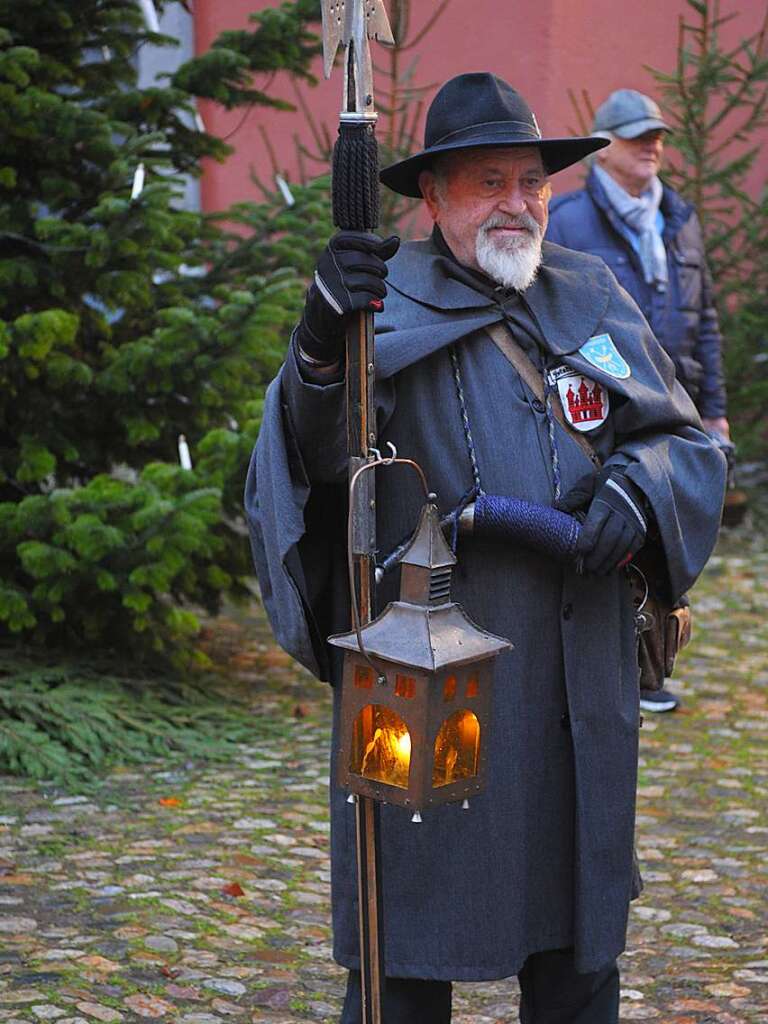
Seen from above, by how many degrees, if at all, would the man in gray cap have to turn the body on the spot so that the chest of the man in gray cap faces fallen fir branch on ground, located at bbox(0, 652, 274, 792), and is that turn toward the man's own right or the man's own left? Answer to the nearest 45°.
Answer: approximately 90° to the man's own right

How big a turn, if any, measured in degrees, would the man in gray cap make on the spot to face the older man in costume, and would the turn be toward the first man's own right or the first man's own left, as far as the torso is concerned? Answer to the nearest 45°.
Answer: approximately 45° to the first man's own right

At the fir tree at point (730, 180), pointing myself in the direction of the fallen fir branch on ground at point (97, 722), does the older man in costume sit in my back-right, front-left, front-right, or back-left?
front-left

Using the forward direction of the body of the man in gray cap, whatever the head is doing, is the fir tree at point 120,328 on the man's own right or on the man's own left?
on the man's own right

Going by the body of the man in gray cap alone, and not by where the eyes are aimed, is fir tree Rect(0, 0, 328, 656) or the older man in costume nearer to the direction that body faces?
the older man in costume

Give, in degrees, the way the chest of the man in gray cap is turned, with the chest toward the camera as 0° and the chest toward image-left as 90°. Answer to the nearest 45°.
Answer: approximately 315°

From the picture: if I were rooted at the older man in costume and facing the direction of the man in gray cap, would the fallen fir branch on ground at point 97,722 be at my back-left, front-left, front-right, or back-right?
front-left

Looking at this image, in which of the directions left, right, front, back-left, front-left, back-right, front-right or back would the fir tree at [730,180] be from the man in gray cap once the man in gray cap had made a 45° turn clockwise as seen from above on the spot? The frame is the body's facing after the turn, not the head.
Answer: back
